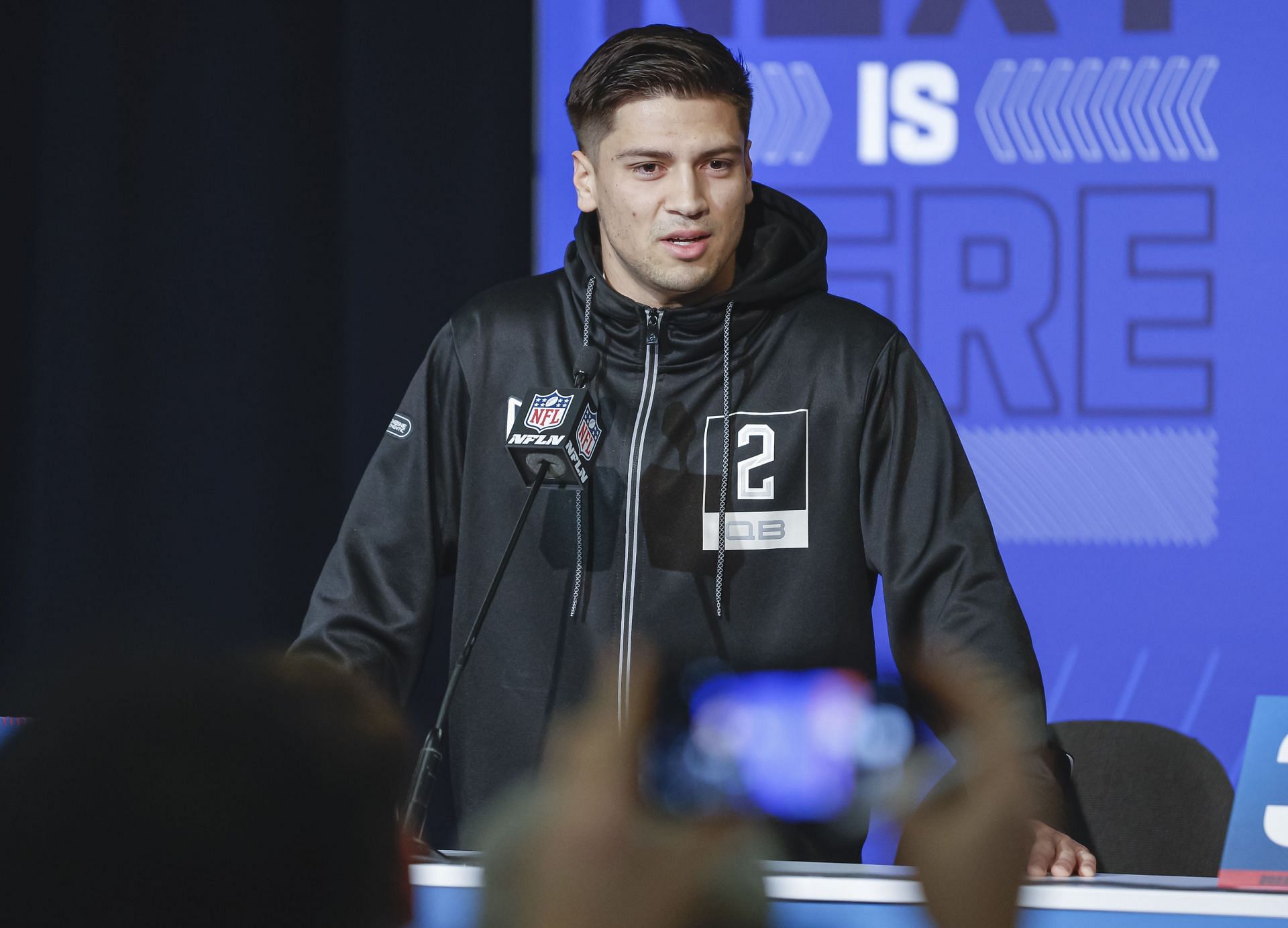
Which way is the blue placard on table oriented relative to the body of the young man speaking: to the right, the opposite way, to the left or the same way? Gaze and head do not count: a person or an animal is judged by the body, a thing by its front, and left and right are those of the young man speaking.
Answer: the same way

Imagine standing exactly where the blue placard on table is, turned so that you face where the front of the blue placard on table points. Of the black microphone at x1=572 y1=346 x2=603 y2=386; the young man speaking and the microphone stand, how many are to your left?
0

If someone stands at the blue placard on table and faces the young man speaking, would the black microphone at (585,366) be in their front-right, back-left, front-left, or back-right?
front-left

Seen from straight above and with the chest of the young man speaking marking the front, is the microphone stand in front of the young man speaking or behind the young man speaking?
in front

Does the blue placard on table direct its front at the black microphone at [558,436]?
no

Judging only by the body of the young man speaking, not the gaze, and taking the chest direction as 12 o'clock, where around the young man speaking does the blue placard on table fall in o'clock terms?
The blue placard on table is roughly at 11 o'clock from the young man speaking.

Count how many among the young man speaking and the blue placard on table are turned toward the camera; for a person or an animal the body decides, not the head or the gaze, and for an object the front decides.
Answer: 2

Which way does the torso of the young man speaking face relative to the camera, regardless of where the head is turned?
toward the camera

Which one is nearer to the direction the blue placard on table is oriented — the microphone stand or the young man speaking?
the microphone stand

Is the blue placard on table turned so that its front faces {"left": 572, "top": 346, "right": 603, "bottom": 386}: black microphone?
no
